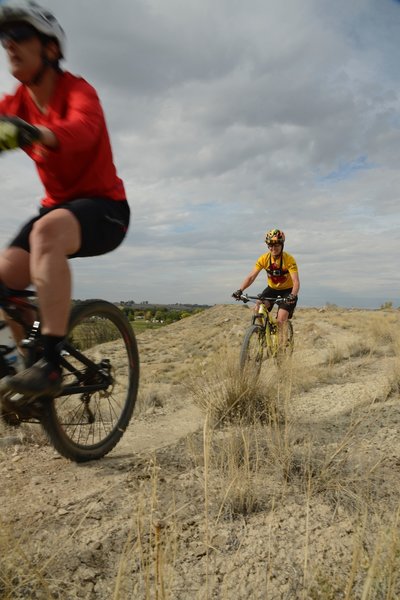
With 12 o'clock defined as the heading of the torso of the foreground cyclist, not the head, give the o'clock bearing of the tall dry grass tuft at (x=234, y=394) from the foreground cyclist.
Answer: The tall dry grass tuft is roughly at 6 o'clock from the foreground cyclist.

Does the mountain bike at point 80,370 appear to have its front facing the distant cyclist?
no

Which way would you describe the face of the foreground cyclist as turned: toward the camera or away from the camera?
toward the camera

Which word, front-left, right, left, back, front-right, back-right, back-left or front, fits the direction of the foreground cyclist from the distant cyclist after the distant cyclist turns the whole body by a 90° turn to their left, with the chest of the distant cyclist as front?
front-right

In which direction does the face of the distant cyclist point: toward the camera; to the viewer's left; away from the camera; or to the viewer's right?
toward the camera

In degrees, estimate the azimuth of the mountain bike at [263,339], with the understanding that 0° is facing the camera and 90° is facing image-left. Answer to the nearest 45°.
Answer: approximately 45°

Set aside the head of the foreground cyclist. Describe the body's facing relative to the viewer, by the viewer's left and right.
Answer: facing the viewer and to the left of the viewer

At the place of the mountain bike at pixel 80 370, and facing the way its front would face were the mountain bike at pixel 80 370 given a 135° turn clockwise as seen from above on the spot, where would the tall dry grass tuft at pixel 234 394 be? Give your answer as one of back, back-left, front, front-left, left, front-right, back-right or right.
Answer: front-right

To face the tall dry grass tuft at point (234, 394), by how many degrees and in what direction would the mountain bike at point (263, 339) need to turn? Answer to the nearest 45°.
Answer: approximately 45° to its left

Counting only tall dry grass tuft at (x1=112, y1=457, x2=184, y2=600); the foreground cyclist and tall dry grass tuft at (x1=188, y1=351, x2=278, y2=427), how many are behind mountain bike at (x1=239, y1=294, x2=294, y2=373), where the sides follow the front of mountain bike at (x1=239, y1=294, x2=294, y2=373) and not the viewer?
0
